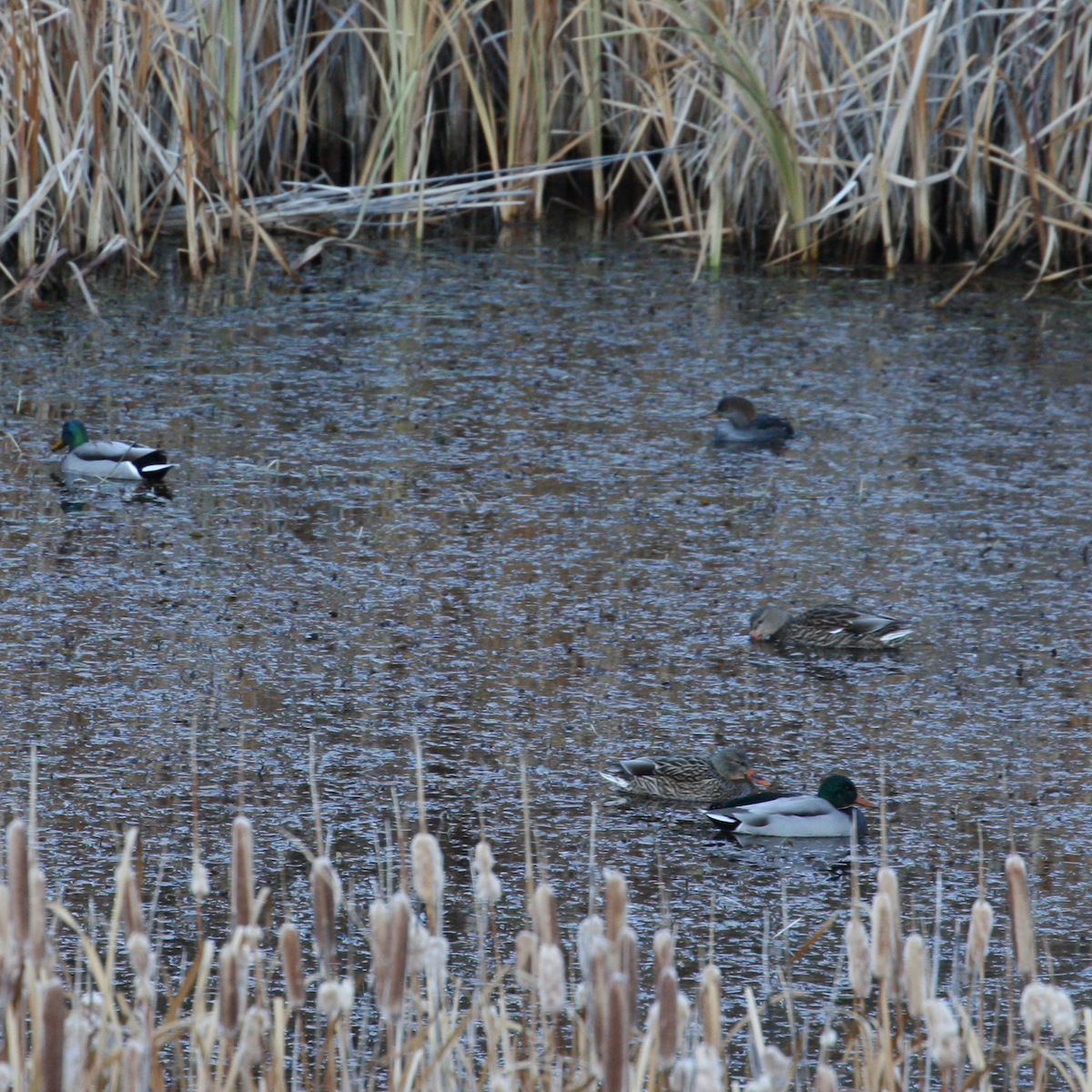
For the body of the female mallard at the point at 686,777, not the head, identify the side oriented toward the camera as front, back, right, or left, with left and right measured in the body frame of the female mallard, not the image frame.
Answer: right

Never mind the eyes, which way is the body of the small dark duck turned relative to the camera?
to the viewer's left

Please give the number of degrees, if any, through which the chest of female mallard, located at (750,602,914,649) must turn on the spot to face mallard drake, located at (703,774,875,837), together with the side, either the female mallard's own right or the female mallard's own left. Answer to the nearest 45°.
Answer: approximately 90° to the female mallard's own left

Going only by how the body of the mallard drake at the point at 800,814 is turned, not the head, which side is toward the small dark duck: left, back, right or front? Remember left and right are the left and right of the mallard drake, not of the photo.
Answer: left

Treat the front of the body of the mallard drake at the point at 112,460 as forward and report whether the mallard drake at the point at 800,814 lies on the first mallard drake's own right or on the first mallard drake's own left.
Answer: on the first mallard drake's own left

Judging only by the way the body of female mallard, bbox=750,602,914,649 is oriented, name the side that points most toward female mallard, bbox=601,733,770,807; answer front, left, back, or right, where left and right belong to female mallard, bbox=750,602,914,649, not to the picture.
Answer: left

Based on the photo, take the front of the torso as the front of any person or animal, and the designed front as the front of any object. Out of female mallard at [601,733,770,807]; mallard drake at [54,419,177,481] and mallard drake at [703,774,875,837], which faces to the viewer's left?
mallard drake at [54,419,177,481]

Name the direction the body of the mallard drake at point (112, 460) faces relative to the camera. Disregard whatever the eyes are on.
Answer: to the viewer's left

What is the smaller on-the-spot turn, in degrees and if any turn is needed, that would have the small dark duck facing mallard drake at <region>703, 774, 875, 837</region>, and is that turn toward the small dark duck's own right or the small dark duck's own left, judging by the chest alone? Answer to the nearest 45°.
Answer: approximately 90° to the small dark duck's own left

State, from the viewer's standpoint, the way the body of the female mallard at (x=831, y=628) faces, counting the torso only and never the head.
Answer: to the viewer's left

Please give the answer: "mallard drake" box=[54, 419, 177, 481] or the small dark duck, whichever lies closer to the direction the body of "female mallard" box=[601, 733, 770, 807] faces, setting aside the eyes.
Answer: the small dark duck

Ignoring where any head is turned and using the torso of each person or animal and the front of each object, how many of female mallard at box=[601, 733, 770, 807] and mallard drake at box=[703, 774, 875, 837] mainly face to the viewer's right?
2

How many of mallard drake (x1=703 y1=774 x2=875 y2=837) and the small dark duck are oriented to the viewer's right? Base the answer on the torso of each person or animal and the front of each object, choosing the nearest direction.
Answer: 1

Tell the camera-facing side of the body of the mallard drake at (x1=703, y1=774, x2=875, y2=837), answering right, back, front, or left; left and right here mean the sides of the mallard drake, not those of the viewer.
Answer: right
